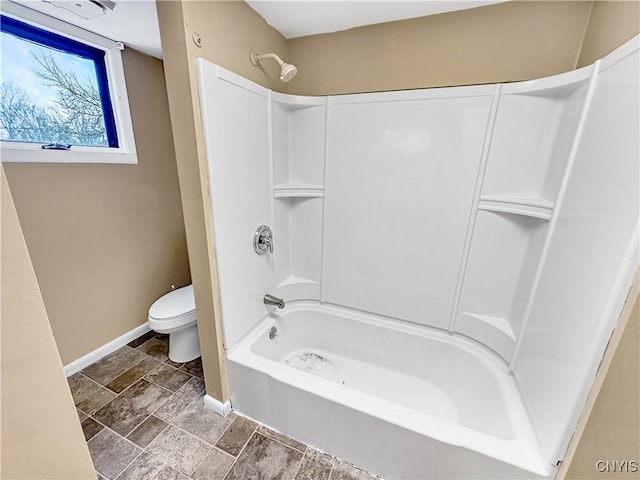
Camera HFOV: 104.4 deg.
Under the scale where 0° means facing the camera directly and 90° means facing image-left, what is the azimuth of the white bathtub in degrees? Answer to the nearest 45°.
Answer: approximately 45°

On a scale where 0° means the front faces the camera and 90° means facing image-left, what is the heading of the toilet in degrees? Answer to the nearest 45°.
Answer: approximately 45°

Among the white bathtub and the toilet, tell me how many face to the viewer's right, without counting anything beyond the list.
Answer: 0

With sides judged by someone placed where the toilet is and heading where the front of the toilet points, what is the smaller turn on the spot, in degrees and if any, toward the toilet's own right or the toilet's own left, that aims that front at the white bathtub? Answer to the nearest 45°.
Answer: approximately 90° to the toilet's own left
